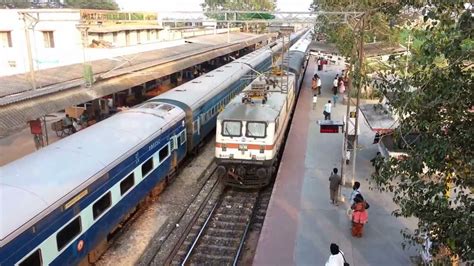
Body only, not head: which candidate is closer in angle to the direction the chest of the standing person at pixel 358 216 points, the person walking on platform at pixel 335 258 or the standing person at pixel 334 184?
the standing person

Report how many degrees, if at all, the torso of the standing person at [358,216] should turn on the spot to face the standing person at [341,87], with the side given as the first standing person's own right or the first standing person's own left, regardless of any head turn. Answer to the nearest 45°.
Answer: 0° — they already face them

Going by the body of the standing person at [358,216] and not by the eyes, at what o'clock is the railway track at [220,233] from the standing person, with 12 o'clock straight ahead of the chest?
The railway track is roughly at 9 o'clock from the standing person.

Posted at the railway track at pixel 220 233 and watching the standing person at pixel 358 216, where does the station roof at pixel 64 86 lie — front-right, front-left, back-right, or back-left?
back-left

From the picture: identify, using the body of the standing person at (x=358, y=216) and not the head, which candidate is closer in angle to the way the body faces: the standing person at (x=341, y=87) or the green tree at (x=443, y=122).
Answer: the standing person

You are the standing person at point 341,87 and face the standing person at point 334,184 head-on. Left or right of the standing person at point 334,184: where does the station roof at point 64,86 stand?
right

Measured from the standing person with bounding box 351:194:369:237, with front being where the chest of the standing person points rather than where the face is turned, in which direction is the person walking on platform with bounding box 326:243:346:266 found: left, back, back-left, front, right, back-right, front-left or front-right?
back

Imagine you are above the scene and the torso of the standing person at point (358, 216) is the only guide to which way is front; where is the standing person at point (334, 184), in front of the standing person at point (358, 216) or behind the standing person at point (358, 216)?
in front

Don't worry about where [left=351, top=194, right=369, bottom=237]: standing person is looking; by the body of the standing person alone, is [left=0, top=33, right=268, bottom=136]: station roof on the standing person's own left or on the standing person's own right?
on the standing person's own left

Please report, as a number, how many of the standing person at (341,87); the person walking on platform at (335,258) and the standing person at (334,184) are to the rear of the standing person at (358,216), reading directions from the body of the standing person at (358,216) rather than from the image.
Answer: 1

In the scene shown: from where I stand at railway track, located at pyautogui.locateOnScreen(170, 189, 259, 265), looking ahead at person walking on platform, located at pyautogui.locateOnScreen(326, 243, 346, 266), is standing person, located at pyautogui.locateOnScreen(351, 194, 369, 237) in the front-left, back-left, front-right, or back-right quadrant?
front-left

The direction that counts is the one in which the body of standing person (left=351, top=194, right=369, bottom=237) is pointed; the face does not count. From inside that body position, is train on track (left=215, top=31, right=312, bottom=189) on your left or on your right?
on your left

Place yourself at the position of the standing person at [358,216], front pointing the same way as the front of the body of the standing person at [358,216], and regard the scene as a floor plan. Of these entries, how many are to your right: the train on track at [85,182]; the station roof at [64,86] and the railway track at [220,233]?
0

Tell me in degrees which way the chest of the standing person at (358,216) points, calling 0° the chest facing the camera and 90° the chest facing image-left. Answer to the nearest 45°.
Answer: approximately 180°

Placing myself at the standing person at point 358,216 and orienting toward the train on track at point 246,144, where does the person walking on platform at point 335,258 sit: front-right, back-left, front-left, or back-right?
back-left
